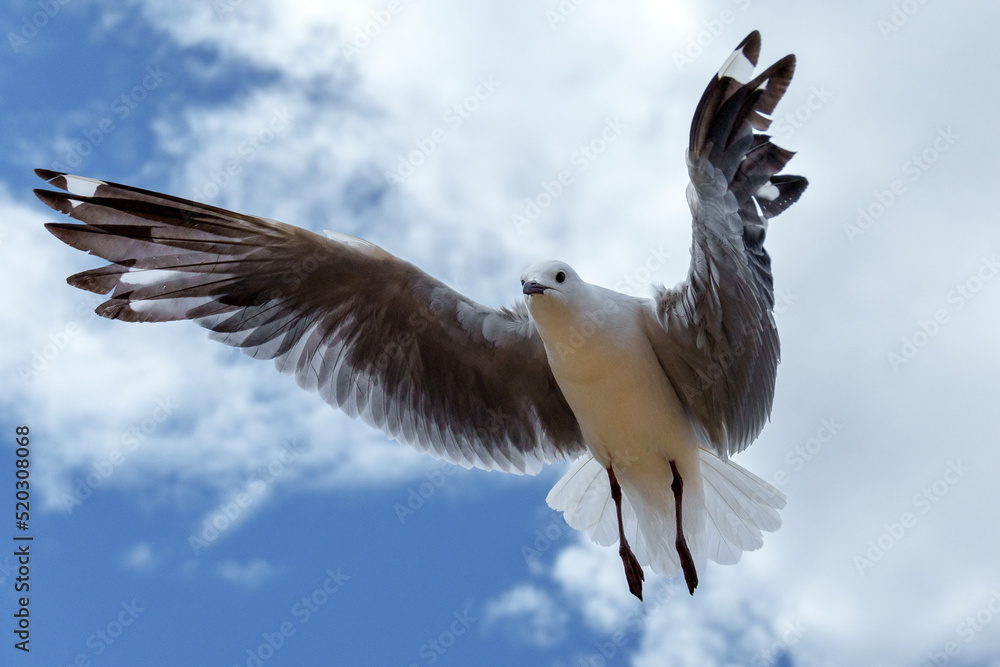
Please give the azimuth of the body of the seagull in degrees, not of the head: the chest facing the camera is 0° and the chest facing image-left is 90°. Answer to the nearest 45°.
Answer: approximately 45°
